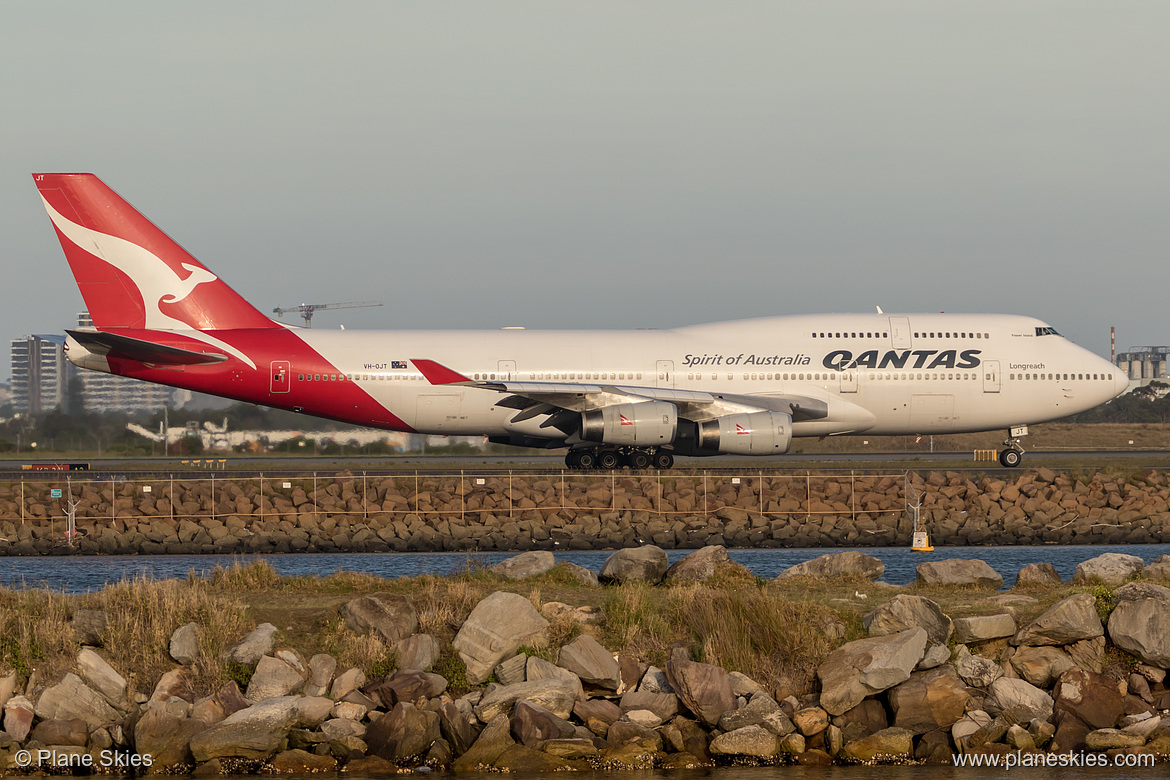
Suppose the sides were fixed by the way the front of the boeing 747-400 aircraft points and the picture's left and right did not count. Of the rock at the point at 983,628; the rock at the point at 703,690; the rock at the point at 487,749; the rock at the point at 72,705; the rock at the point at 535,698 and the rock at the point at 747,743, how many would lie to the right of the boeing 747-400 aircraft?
6

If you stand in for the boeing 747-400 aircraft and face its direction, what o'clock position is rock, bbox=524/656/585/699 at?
The rock is roughly at 3 o'clock from the boeing 747-400 aircraft.

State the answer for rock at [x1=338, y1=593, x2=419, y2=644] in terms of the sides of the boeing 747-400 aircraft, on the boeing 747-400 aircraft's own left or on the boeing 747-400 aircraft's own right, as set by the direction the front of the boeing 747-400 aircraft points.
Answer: on the boeing 747-400 aircraft's own right

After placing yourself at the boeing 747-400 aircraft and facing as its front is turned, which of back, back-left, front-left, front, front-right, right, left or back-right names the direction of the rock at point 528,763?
right

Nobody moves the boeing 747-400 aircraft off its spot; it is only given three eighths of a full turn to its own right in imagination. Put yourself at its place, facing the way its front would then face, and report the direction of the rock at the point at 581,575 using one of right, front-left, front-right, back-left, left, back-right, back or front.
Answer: front-left

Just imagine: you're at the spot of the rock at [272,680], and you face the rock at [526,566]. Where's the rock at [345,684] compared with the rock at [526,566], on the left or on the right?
right

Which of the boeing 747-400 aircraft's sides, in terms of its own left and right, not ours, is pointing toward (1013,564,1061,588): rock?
right

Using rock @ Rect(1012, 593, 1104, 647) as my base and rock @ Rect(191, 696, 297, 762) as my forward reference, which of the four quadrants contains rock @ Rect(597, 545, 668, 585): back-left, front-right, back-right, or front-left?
front-right

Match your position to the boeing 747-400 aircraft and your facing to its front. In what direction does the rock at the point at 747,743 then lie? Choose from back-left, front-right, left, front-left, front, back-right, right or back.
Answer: right

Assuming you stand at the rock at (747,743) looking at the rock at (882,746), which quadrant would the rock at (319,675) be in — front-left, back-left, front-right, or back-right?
back-left

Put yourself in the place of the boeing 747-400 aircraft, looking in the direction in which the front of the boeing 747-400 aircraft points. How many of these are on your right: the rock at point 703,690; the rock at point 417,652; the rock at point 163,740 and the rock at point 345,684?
4

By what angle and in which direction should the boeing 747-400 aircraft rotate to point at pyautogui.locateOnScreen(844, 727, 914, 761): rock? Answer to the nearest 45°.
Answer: approximately 90° to its right

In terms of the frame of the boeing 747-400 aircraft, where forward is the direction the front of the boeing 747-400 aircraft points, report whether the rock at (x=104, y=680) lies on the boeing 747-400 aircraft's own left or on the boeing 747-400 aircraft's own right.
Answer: on the boeing 747-400 aircraft's own right

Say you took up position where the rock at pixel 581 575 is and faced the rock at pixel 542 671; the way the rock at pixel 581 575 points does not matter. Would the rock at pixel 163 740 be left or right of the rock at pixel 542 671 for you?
right

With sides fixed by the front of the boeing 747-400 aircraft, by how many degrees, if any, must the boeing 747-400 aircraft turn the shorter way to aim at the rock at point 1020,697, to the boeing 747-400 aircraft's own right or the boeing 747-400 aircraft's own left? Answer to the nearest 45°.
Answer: approximately 90° to the boeing 747-400 aircraft's own right

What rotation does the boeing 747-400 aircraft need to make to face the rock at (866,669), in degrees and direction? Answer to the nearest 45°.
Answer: approximately 90° to its right

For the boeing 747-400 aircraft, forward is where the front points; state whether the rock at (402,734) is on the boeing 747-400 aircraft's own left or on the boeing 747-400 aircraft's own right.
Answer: on the boeing 747-400 aircraft's own right

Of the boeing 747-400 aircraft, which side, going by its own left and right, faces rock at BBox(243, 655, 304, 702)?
right

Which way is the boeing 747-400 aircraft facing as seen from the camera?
to the viewer's right
